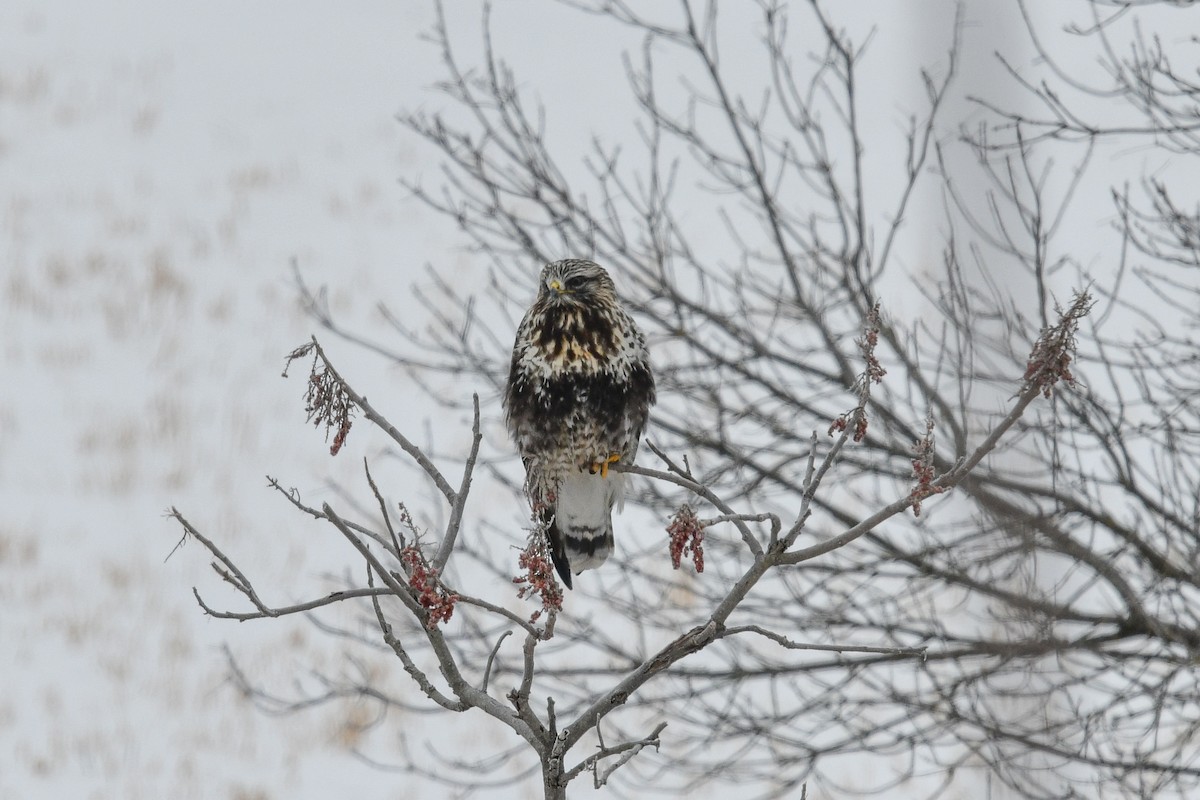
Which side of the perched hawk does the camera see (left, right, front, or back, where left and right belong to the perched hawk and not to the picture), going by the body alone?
front
